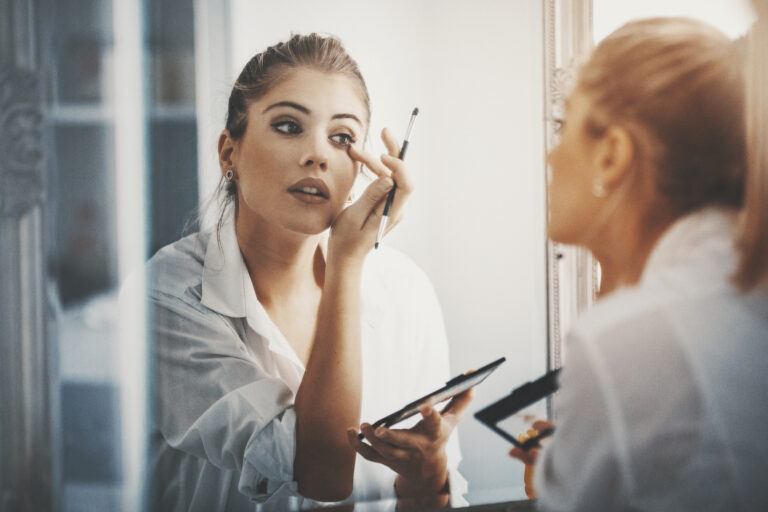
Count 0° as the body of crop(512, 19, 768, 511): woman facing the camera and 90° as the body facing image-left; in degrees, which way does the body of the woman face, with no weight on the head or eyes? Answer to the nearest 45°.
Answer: approximately 135°

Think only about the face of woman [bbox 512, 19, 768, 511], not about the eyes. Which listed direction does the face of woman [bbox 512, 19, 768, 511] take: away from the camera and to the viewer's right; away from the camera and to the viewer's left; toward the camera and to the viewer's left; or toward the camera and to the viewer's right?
away from the camera and to the viewer's left
